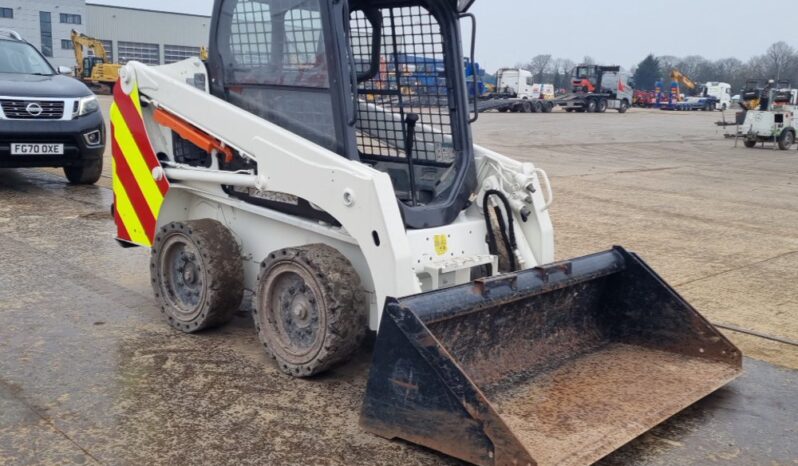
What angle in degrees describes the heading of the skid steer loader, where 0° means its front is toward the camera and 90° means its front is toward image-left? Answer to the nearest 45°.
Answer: approximately 315°

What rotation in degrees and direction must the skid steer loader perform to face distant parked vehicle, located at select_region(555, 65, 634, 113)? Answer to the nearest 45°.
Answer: approximately 135° to its left
